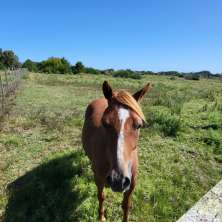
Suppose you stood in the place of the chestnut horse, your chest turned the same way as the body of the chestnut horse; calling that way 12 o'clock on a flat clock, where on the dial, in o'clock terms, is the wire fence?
The wire fence is roughly at 5 o'clock from the chestnut horse.

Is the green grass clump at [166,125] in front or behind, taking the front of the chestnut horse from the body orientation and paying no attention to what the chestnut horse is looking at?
behind

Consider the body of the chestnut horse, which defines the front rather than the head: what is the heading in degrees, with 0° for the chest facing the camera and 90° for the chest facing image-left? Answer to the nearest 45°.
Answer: approximately 0°

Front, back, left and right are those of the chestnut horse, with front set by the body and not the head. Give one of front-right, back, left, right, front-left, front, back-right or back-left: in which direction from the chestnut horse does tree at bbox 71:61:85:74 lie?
back

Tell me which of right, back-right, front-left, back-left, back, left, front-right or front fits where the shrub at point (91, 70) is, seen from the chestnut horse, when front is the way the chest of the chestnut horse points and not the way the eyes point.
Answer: back

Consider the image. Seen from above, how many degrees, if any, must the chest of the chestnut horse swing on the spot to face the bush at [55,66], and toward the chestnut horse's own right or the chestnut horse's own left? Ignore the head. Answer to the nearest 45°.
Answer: approximately 180°

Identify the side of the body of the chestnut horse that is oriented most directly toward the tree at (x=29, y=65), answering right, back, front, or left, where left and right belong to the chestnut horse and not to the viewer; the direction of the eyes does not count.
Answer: back
